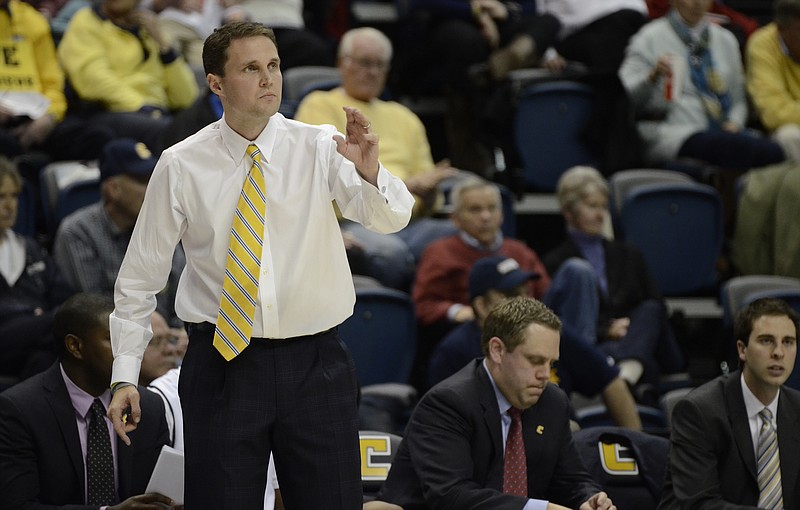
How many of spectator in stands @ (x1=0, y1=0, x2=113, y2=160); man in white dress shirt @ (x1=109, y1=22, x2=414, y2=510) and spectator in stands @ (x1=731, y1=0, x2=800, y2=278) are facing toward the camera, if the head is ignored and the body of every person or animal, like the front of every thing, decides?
3

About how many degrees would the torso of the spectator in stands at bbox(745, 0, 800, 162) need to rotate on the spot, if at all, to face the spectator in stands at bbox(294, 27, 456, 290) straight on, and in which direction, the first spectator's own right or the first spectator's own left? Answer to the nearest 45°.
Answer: approximately 90° to the first spectator's own right

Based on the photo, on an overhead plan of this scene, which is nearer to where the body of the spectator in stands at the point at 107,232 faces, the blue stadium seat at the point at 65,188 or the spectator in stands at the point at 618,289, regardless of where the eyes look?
the spectator in stands

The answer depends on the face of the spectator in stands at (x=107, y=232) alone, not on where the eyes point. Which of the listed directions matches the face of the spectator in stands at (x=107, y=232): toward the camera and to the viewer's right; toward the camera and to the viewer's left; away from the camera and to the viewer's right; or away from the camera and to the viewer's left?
toward the camera and to the viewer's right

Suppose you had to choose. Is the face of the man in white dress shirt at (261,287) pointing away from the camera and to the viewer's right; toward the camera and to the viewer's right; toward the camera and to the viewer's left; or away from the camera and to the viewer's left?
toward the camera and to the viewer's right

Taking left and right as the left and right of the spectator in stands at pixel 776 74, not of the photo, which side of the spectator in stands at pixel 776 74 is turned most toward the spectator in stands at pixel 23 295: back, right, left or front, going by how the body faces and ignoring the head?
right

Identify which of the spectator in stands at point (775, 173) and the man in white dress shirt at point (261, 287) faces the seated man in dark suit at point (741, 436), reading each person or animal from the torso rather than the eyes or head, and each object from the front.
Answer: the spectator in stands

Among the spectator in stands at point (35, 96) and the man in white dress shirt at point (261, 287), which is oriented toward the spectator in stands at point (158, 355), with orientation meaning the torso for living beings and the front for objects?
the spectator in stands at point (35, 96)

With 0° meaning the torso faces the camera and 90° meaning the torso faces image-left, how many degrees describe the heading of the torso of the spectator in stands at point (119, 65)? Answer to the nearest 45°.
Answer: approximately 315°

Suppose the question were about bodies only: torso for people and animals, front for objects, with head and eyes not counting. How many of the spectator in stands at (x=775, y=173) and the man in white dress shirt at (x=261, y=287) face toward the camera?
2

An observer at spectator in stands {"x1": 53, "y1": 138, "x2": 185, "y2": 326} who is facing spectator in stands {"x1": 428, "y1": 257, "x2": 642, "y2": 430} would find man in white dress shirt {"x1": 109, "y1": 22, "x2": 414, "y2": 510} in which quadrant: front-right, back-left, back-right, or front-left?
front-right

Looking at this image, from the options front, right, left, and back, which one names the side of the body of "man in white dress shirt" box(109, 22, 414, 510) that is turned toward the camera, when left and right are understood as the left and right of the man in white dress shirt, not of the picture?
front

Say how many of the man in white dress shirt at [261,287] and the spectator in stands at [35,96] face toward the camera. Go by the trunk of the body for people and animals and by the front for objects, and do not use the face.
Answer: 2

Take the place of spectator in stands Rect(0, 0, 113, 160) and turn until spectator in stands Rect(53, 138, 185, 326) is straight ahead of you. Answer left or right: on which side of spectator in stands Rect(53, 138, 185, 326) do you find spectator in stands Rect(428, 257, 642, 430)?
left

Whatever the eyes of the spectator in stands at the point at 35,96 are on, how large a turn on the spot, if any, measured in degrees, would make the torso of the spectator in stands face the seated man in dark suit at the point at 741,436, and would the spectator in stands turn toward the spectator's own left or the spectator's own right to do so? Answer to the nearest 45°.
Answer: approximately 45° to the spectator's own left

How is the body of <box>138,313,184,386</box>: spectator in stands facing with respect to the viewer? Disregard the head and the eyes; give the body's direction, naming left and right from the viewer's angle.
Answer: facing the viewer and to the right of the viewer
